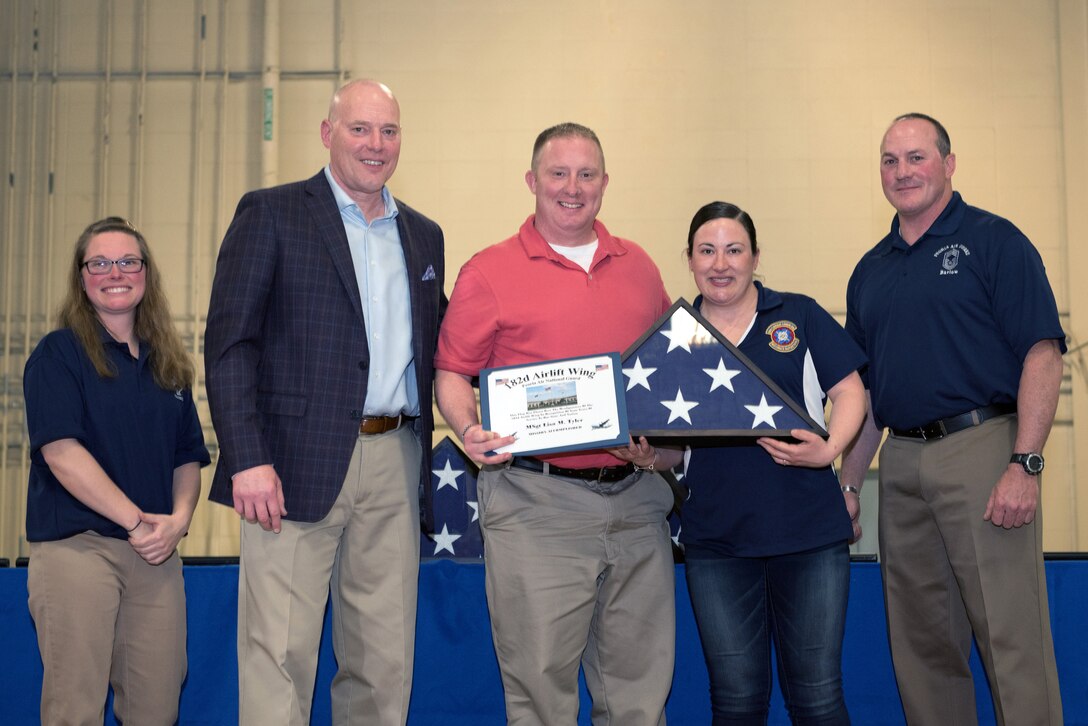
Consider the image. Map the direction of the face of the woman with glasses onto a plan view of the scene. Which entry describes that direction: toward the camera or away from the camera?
toward the camera

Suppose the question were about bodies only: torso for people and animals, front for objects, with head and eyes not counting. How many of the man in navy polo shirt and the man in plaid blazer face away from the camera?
0

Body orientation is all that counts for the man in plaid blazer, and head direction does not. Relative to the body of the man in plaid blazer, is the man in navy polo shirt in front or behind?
in front

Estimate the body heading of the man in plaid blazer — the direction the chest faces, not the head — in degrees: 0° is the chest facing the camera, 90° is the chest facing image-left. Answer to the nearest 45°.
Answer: approximately 315°

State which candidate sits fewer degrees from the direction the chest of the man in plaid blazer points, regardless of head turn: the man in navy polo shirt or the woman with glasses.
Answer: the man in navy polo shirt

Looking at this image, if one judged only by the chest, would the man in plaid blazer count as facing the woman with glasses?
no

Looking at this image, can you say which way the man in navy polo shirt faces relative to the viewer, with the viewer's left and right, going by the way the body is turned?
facing the viewer and to the left of the viewer
